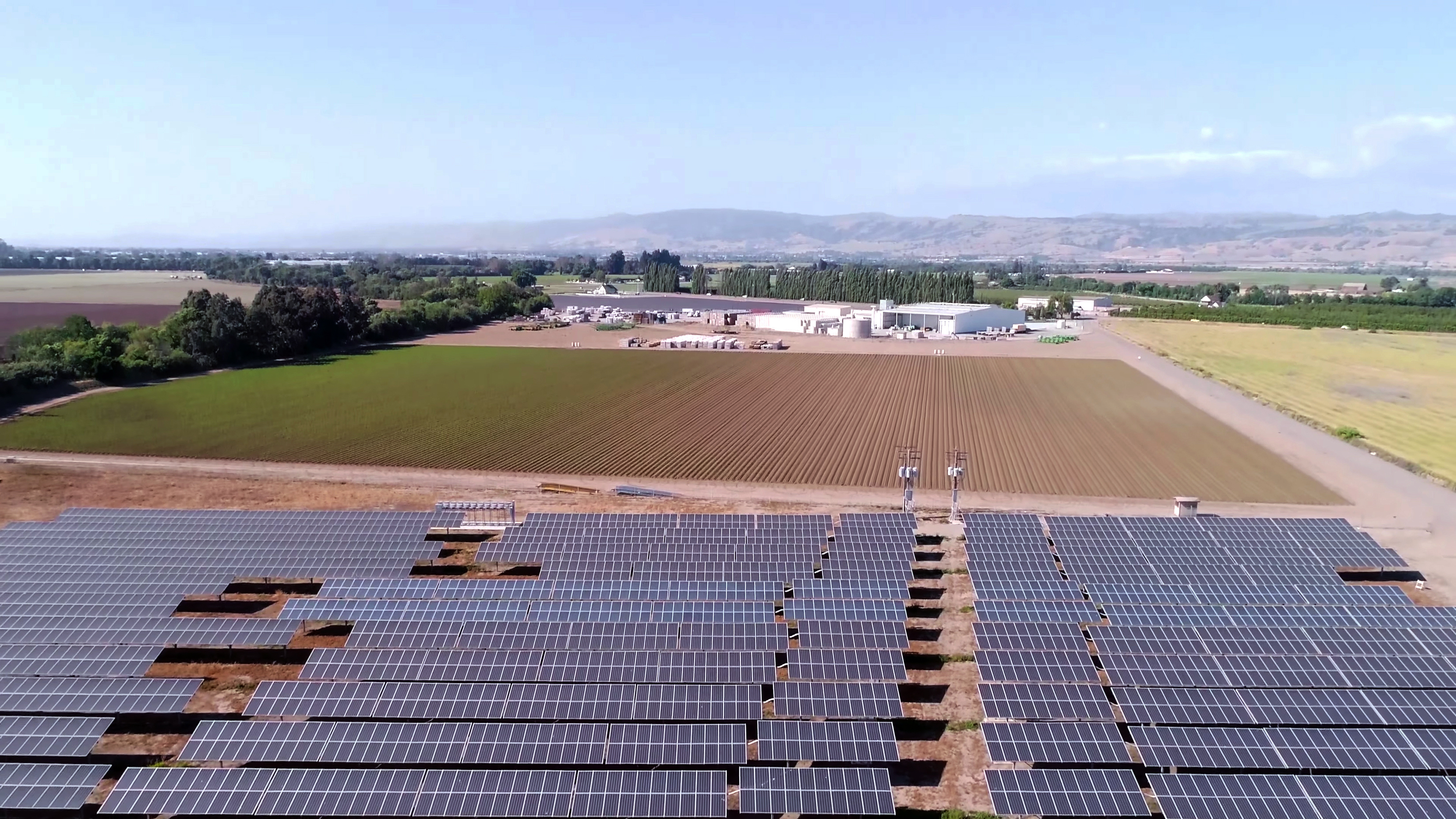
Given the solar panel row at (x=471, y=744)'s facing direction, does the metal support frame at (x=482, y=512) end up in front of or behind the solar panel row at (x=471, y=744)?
behind

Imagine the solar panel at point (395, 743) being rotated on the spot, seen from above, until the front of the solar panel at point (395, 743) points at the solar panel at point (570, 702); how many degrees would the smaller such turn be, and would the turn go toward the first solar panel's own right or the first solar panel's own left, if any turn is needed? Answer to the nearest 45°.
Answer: approximately 90° to the first solar panel's own left

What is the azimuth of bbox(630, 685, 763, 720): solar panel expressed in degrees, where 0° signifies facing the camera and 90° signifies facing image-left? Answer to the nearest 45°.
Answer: approximately 0°

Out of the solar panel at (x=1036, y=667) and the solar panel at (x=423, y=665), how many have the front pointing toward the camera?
2

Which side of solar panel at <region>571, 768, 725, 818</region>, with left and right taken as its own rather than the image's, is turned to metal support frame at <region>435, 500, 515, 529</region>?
back
